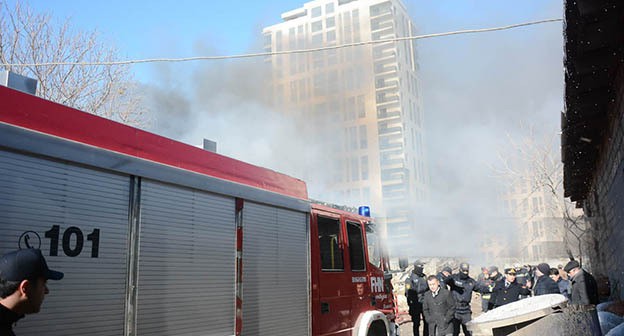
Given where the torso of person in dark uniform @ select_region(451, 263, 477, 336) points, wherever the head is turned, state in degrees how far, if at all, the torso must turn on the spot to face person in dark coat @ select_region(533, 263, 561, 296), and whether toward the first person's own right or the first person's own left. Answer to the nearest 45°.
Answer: approximately 90° to the first person's own left

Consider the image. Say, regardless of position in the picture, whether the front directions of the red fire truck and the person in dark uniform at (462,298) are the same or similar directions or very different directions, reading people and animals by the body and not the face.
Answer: very different directions

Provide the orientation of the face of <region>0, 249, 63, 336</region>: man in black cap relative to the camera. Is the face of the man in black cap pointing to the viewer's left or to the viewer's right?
to the viewer's right

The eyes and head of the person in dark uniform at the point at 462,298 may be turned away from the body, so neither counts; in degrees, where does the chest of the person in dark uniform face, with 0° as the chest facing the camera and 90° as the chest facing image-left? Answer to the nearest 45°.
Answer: approximately 0°

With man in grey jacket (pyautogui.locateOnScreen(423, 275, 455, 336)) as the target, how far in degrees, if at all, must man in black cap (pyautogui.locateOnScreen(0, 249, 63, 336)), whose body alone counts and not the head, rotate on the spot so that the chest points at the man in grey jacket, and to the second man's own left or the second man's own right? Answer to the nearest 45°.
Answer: approximately 45° to the second man's own left

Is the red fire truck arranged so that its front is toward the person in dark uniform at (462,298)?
yes

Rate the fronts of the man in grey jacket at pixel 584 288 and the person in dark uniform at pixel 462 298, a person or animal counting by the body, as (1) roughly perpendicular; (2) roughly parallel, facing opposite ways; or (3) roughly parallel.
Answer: roughly perpendicular

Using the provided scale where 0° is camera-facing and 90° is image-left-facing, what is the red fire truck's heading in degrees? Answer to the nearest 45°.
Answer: approximately 225°

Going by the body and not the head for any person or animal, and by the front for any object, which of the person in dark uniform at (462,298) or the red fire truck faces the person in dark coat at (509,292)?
the red fire truck

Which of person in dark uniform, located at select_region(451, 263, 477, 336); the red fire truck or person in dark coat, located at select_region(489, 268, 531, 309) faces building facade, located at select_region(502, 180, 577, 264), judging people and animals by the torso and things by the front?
the red fire truck

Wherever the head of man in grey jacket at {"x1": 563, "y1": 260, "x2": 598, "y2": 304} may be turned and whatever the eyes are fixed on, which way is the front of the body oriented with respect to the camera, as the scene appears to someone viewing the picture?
to the viewer's left

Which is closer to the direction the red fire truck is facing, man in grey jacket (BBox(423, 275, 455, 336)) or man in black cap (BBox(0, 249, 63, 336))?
the man in grey jacket
